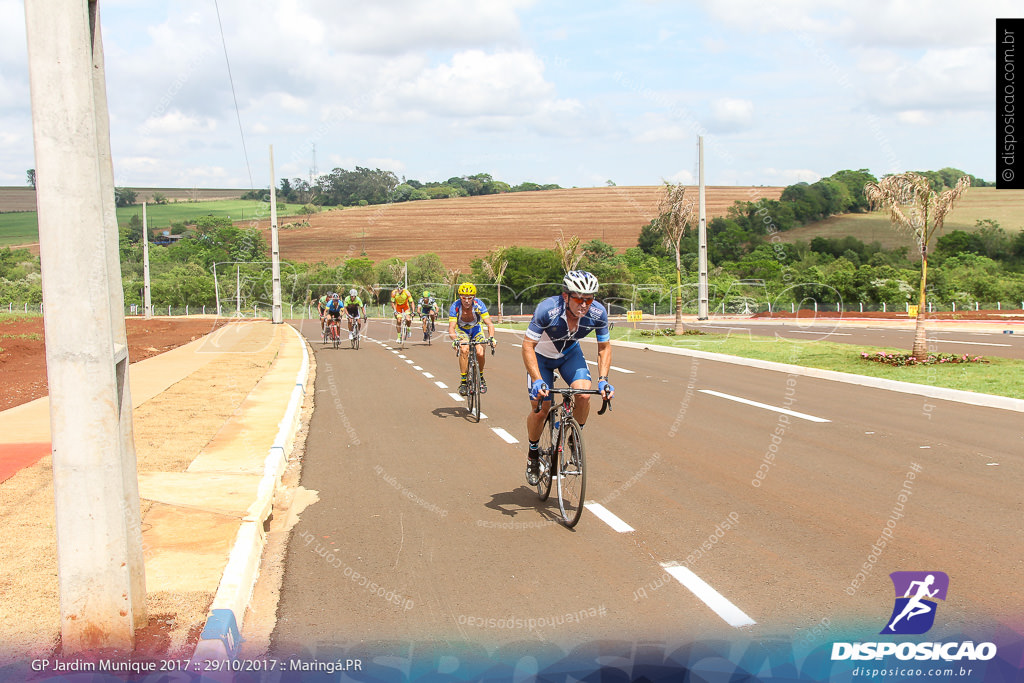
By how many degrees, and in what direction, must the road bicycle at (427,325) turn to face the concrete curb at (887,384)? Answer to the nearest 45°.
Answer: approximately 45° to its left

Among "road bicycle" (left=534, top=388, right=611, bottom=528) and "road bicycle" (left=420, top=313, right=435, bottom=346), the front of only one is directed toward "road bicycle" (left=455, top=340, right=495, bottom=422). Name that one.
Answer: "road bicycle" (left=420, top=313, right=435, bottom=346)

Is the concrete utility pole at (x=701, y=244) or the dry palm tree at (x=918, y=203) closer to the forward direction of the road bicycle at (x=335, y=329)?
the dry palm tree

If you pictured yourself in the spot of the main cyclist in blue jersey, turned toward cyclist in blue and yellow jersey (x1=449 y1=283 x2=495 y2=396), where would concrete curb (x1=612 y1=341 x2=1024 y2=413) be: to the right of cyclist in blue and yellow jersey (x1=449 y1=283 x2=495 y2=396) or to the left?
right

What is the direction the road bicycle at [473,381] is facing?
toward the camera

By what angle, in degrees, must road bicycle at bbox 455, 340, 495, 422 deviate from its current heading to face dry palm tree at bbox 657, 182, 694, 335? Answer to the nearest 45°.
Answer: approximately 180°

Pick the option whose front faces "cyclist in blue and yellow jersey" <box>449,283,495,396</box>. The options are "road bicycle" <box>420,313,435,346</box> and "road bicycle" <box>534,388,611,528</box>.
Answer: "road bicycle" <box>420,313,435,346</box>

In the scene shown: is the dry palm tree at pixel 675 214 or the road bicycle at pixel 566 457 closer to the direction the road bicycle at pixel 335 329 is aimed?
the road bicycle

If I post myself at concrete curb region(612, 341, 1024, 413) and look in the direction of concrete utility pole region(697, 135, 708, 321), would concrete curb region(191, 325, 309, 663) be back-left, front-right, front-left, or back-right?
back-left

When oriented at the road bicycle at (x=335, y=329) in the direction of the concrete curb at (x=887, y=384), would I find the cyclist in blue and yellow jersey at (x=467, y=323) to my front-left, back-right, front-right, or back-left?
front-right

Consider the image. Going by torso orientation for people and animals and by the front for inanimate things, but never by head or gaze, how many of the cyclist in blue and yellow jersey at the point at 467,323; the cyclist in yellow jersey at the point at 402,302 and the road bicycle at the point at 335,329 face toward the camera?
3

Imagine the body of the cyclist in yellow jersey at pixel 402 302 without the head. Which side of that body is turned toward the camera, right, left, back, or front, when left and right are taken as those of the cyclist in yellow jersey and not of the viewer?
front

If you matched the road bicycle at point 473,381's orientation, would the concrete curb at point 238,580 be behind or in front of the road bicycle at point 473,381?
in front

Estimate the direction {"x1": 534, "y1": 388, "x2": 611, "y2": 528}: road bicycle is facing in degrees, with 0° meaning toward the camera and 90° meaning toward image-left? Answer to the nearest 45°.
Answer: approximately 0°

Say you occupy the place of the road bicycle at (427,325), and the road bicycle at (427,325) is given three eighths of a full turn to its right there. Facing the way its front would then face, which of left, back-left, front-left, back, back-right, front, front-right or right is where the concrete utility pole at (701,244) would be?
back-right

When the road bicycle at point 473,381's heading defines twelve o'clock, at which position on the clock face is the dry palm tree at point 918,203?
The dry palm tree is roughly at 8 o'clock from the road bicycle.

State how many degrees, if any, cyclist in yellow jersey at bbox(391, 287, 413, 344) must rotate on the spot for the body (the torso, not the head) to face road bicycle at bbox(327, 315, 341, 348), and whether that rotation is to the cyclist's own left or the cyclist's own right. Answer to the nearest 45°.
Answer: approximately 135° to the cyclist's own right
